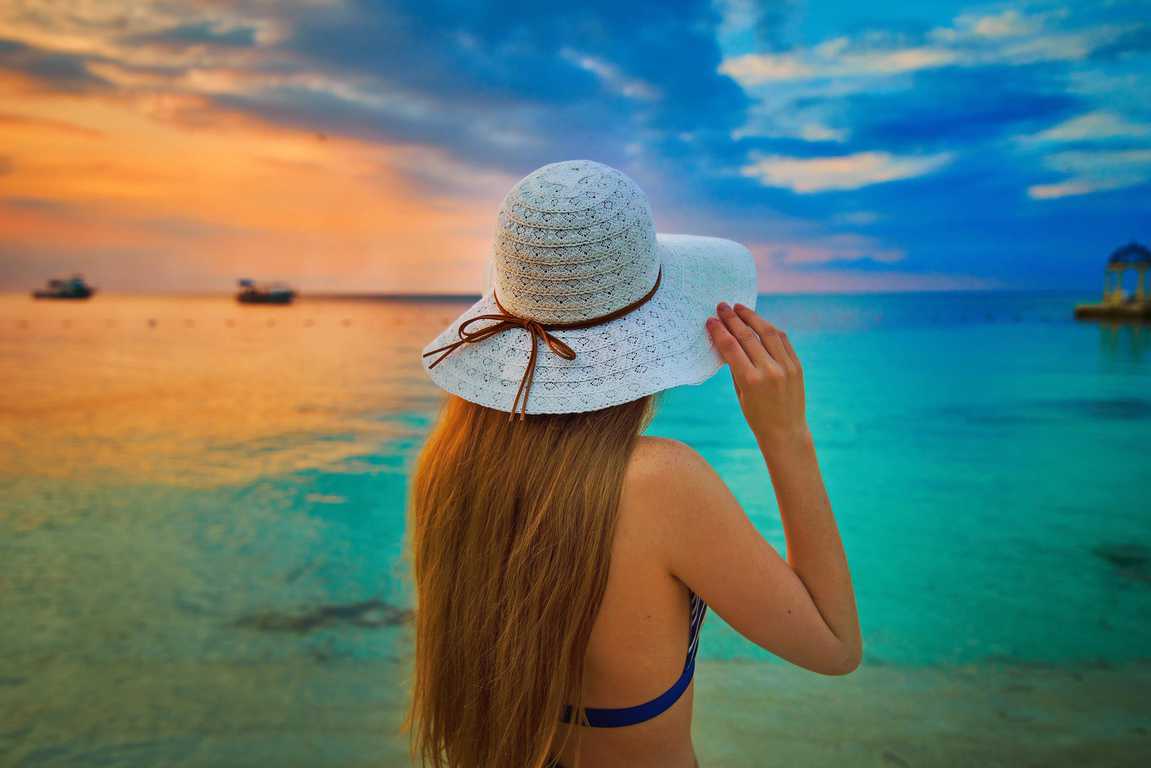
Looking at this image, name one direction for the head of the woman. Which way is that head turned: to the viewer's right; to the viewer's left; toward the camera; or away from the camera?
away from the camera

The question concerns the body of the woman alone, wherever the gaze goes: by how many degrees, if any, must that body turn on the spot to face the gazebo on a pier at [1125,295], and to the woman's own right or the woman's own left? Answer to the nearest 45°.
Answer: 0° — they already face it

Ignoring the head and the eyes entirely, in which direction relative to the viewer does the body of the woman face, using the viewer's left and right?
facing away from the viewer and to the right of the viewer
